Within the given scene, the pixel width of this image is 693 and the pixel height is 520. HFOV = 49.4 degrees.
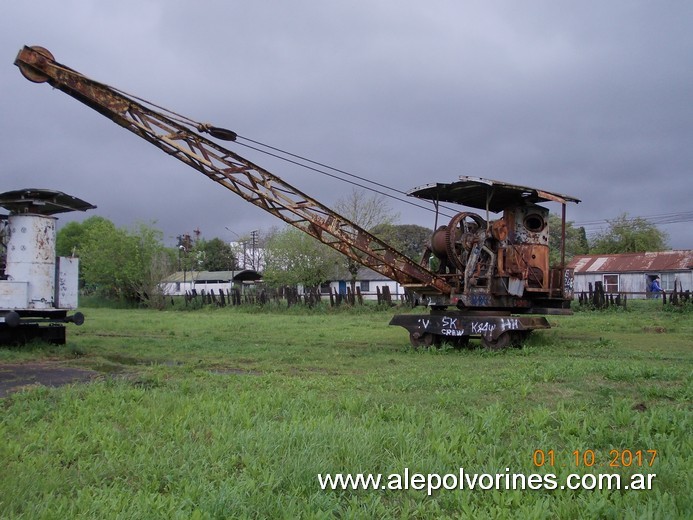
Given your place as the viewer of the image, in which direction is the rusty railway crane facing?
facing to the left of the viewer

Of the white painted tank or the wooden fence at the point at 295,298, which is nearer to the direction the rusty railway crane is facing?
the white painted tank

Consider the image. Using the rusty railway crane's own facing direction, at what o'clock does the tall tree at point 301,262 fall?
The tall tree is roughly at 3 o'clock from the rusty railway crane.

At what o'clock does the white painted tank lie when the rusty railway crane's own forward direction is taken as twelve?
The white painted tank is roughly at 12 o'clock from the rusty railway crane.

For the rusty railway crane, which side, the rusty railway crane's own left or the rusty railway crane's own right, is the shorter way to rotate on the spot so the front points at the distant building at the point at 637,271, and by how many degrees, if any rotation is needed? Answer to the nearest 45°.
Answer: approximately 135° to the rusty railway crane's own right

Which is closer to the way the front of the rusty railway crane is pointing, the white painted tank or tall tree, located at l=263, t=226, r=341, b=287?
the white painted tank

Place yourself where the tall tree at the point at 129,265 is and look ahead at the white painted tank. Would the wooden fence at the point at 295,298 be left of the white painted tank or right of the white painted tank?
left

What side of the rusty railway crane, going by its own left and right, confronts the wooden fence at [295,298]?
right

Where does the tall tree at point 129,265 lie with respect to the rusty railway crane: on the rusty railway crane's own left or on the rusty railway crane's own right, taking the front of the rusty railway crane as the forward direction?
on the rusty railway crane's own right
